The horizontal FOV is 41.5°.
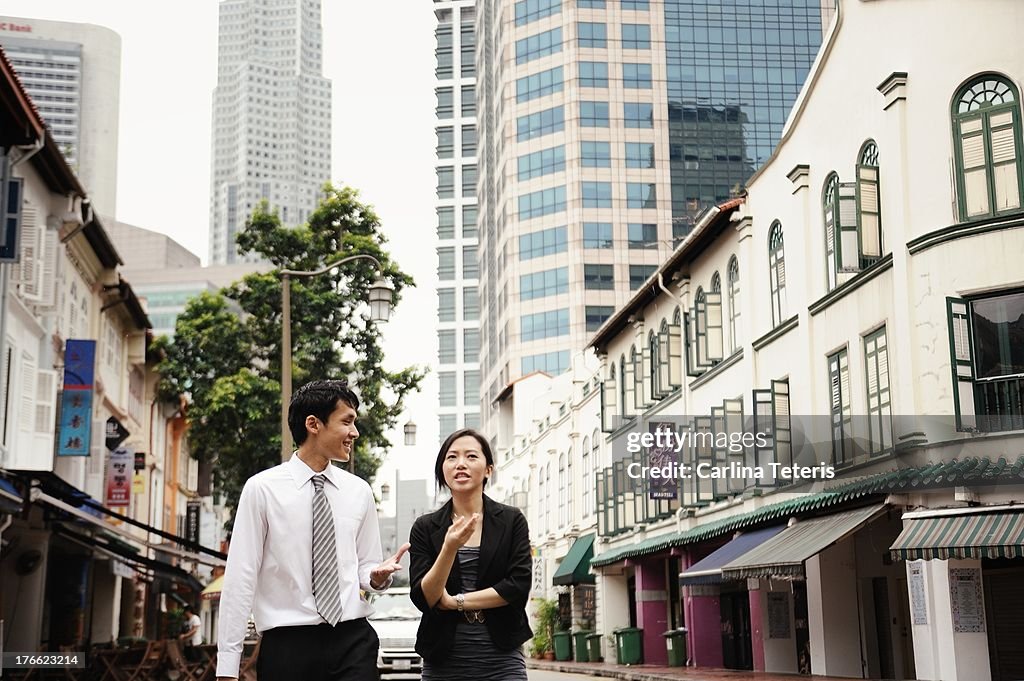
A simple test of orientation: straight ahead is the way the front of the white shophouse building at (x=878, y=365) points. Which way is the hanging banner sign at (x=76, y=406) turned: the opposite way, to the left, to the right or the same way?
to the left

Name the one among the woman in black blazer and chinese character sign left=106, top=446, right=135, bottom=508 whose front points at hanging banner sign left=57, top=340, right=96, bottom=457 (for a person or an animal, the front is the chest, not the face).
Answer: the chinese character sign

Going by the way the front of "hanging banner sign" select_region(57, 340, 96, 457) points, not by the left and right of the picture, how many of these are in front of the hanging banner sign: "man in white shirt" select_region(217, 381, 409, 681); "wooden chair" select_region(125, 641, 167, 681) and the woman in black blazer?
3

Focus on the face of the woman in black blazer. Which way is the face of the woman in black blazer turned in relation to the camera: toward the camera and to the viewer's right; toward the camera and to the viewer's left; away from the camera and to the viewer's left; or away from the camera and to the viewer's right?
toward the camera and to the viewer's left

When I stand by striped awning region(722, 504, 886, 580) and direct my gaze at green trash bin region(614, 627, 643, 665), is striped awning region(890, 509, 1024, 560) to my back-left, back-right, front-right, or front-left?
back-right

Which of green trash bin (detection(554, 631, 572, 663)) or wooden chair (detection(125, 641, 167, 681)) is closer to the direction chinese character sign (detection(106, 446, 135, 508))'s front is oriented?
the wooden chair

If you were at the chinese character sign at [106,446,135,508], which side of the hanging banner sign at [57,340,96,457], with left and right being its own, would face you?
back

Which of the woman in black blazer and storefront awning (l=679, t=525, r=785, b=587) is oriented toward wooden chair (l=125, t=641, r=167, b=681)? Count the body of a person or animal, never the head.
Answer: the storefront awning

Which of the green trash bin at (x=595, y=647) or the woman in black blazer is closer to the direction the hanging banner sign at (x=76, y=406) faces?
the woman in black blazer

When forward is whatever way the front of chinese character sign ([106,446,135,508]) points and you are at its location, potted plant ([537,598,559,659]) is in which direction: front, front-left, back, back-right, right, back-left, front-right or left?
back-left

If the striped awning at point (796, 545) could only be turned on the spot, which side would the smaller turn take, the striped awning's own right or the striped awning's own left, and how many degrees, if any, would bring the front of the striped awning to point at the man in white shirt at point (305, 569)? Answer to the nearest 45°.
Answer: approximately 45° to the striped awning's own left

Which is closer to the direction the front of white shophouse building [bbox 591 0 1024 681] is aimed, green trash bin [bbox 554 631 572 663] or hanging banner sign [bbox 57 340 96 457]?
the hanging banner sign

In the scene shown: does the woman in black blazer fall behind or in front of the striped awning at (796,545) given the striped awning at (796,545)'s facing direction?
in front

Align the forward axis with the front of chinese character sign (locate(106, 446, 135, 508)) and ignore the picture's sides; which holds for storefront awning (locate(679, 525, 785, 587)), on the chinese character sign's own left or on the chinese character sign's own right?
on the chinese character sign's own left
